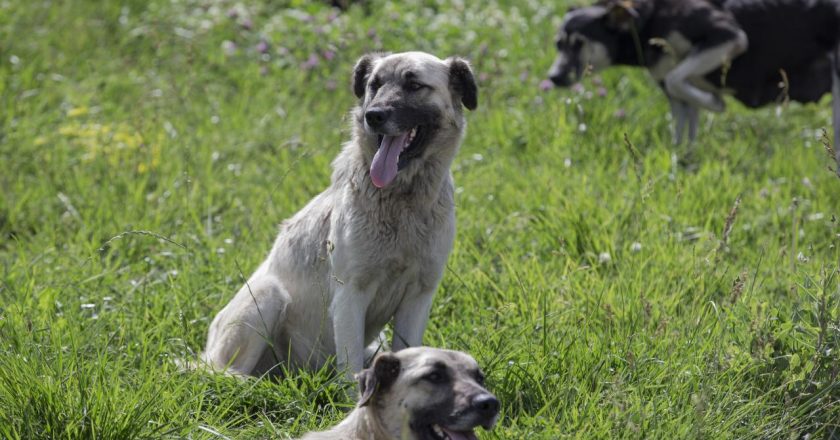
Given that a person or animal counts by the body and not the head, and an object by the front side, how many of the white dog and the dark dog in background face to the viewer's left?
1

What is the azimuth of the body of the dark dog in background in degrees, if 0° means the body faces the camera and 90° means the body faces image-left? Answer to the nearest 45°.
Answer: approximately 90°

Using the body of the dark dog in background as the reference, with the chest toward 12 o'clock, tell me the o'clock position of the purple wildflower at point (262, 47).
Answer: The purple wildflower is roughly at 12 o'clock from the dark dog in background.

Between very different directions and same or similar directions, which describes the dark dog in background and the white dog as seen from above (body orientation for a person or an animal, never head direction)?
very different directions

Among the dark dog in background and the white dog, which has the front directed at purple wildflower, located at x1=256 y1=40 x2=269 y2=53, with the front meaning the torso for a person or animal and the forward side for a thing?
the dark dog in background

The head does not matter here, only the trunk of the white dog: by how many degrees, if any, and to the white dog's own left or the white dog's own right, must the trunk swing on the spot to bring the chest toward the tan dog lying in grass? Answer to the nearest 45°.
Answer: approximately 45° to the white dog's own right

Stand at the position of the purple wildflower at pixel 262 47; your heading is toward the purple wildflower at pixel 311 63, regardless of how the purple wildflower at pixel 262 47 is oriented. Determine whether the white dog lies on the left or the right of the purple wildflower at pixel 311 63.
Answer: right

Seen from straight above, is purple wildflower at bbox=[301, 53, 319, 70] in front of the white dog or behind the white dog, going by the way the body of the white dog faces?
behind

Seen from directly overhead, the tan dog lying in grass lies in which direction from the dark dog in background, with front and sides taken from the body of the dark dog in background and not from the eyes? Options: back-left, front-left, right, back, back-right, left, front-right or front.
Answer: left

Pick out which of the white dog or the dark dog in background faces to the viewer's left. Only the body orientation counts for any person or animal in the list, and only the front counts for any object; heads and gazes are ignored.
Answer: the dark dog in background

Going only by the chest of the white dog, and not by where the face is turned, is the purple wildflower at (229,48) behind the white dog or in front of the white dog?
behind
